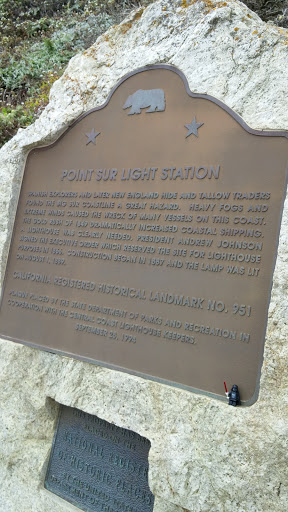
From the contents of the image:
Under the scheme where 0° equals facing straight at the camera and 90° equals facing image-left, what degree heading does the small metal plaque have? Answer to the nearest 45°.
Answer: approximately 45°

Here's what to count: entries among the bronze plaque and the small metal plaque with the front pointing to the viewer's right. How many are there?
0
